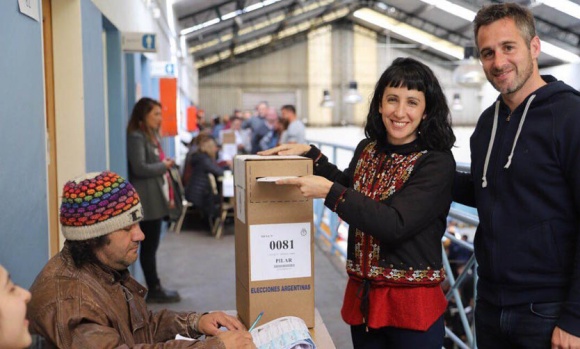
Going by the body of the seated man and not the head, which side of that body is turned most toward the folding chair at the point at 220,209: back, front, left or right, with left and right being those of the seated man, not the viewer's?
left

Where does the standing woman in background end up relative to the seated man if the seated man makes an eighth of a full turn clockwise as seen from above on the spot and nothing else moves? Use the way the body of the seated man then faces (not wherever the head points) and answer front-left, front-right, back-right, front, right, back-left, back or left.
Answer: back-left

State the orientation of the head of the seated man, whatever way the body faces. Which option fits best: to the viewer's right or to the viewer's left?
to the viewer's right

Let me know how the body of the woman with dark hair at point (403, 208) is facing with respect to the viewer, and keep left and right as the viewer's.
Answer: facing the viewer and to the left of the viewer

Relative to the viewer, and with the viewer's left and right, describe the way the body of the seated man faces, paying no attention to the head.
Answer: facing to the right of the viewer

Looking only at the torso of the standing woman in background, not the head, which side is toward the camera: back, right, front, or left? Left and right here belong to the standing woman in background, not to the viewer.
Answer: right
